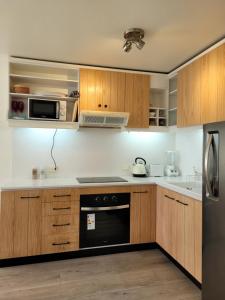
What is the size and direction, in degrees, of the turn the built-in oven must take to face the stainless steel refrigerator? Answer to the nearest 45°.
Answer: approximately 45° to its left

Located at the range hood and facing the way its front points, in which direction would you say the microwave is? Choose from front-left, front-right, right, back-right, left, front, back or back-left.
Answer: right

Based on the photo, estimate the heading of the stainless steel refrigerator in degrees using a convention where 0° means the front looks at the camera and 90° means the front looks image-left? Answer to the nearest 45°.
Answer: approximately 45°

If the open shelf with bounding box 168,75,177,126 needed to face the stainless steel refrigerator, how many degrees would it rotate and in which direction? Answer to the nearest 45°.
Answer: approximately 45° to its left

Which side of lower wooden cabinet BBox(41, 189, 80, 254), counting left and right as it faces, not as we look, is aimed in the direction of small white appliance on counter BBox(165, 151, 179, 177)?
left

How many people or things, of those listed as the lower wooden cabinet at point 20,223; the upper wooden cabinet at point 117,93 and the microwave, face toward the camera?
3

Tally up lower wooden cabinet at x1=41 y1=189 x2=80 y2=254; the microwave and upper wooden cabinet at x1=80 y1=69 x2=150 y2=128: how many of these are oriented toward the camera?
3
